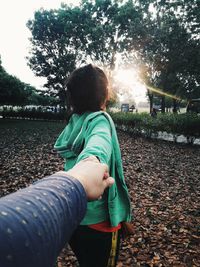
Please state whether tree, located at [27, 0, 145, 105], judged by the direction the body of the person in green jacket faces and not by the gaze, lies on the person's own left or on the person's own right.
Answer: on the person's own left

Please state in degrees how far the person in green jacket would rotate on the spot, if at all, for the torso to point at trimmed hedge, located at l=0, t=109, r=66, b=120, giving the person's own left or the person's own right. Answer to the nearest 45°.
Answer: approximately 45° to the person's own left

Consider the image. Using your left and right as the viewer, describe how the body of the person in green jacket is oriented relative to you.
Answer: facing away from the viewer and to the right of the viewer

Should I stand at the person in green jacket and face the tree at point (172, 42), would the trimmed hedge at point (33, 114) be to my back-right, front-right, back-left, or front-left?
front-left

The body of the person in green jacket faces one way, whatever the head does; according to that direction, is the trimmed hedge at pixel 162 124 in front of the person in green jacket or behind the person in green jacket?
in front
